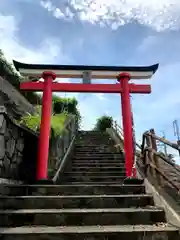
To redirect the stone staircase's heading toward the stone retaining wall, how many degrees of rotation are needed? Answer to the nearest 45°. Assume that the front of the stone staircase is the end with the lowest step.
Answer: approximately 135° to its right

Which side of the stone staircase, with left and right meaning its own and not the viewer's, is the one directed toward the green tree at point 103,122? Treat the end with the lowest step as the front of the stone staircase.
back

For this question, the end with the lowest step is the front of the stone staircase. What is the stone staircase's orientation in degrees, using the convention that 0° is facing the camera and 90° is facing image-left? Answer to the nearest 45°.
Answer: approximately 0°
